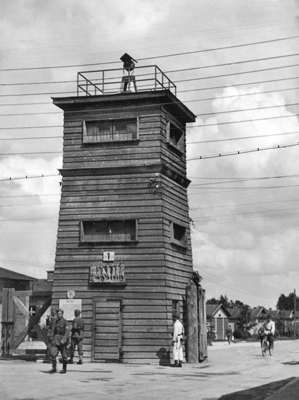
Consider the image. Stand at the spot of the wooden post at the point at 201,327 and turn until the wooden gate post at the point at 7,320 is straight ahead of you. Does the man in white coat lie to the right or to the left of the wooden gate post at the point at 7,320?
left

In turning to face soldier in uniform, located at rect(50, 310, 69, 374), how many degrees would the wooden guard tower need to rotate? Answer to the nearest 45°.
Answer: approximately 45° to its right

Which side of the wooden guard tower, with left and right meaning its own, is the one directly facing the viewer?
front

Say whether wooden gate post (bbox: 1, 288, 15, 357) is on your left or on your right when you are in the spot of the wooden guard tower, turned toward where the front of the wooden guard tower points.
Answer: on your right
